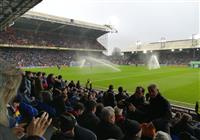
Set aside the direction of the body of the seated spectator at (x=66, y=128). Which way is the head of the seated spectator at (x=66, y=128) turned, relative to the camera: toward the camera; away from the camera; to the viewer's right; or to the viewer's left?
away from the camera

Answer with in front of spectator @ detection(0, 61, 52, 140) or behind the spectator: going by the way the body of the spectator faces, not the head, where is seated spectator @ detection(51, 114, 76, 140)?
in front

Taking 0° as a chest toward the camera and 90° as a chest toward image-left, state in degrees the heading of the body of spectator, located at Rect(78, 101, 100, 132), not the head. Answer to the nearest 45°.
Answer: approximately 225°

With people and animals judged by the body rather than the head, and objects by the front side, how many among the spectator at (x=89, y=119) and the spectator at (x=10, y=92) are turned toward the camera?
0

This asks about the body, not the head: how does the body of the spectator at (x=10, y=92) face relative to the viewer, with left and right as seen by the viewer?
facing away from the viewer and to the right of the viewer

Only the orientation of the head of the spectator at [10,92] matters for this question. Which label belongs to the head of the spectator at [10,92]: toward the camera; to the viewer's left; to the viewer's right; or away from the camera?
away from the camera

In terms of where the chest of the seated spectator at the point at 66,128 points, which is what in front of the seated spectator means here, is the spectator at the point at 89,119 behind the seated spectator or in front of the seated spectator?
in front

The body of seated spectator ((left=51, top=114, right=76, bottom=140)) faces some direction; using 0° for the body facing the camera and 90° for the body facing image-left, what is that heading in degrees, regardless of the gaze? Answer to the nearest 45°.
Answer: approximately 225°

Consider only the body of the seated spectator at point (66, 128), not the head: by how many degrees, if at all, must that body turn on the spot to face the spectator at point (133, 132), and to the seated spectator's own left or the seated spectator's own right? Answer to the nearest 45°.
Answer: approximately 45° to the seated spectator's own right

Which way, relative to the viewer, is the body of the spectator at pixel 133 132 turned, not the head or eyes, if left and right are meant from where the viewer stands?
facing away from the viewer and to the right of the viewer
